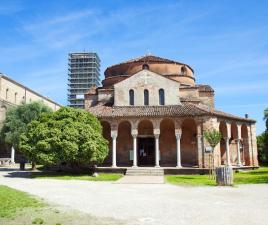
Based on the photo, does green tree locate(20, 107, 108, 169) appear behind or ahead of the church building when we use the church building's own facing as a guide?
ahead

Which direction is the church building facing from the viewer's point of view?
toward the camera

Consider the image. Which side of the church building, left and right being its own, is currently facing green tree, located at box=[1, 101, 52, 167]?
right
